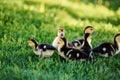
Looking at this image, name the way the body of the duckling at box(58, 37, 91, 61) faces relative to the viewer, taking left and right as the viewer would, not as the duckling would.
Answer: facing to the left of the viewer

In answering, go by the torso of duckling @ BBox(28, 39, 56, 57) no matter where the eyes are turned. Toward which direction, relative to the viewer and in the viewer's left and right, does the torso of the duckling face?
facing to the left of the viewer

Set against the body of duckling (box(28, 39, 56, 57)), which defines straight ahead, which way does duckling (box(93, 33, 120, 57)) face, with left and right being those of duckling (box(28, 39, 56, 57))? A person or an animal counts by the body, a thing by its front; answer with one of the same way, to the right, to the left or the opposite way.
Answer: the opposite way

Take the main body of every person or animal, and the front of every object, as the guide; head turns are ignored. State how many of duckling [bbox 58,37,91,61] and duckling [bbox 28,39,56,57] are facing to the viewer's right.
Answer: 0

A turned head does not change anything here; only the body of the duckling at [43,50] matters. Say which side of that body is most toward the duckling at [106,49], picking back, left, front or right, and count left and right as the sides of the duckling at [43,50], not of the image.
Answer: back

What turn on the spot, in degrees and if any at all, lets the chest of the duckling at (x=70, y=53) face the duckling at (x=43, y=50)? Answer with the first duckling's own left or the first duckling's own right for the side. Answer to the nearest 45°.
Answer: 0° — it already faces it

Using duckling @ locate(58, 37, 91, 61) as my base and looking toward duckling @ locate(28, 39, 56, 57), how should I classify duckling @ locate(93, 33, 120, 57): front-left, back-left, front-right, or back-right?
back-right
